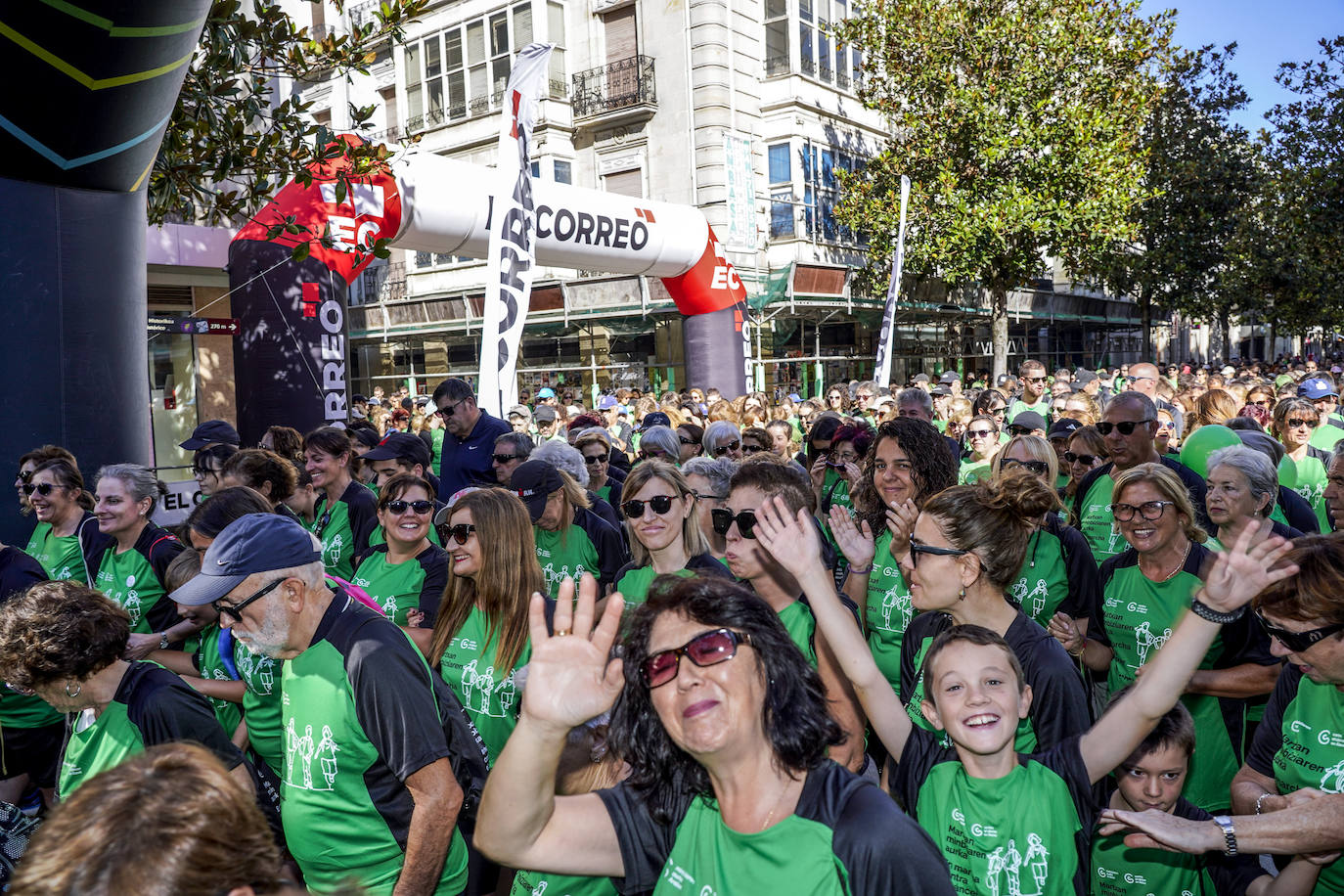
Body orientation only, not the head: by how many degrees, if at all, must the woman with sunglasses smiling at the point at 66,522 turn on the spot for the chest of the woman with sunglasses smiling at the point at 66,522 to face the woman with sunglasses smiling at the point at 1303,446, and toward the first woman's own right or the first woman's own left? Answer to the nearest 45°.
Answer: approximately 135° to the first woman's own left

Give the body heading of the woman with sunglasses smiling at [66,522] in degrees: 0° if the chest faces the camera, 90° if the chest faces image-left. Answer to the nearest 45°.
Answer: approximately 45°

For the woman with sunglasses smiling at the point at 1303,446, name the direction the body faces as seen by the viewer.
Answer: toward the camera

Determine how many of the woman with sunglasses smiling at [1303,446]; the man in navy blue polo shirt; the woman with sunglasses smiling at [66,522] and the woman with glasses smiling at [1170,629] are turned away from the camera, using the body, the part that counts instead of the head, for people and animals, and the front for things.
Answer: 0

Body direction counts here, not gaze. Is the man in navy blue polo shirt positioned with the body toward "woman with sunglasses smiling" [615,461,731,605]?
no

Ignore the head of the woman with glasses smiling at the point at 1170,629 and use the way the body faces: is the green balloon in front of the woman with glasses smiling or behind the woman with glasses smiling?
behind

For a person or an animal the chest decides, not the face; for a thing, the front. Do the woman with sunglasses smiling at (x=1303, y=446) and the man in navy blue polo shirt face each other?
no

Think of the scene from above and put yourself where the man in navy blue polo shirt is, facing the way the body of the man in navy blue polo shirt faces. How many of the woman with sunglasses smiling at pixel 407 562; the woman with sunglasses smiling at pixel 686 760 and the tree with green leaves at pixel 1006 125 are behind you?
1

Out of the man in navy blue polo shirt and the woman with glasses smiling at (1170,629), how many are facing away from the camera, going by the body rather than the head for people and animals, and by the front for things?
0

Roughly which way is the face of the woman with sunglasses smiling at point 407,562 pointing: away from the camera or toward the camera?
toward the camera

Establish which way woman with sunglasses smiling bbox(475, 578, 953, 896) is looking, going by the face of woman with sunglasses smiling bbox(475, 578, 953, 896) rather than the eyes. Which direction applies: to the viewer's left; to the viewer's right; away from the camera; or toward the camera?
toward the camera

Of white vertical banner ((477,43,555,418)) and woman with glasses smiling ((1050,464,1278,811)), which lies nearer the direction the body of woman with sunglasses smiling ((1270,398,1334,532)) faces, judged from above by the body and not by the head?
the woman with glasses smiling

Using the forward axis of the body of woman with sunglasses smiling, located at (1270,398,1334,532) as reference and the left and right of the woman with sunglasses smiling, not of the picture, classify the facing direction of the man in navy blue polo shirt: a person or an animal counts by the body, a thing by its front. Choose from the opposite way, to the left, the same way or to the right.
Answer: the same way

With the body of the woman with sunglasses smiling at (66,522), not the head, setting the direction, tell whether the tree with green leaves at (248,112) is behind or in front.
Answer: behind

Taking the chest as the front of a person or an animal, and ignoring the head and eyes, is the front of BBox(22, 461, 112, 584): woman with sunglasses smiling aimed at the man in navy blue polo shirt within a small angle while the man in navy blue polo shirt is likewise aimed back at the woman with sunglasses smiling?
no

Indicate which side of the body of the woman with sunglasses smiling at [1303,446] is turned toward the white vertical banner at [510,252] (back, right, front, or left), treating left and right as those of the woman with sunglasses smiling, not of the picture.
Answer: right

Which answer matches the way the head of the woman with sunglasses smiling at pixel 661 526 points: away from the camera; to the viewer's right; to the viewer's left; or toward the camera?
toward the camera
